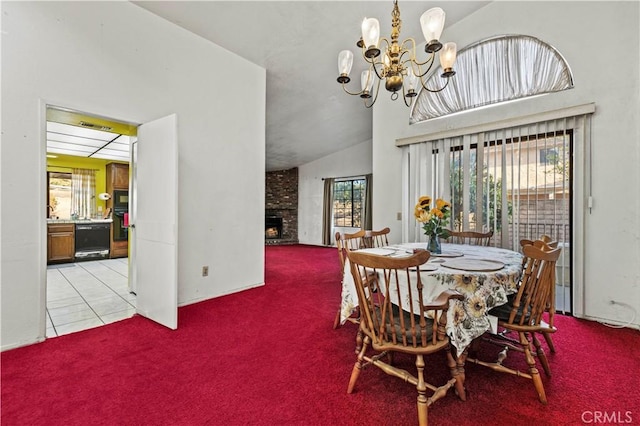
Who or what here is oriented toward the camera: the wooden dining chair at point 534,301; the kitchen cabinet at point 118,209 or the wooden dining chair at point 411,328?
the kitchen cabinet

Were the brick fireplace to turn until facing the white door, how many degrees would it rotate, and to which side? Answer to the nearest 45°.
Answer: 0° — it already faces it

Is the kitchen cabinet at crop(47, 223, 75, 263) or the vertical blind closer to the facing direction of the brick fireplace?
the vertical blind

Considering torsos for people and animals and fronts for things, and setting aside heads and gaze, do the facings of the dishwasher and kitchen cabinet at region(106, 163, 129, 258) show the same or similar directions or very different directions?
same or similar directions

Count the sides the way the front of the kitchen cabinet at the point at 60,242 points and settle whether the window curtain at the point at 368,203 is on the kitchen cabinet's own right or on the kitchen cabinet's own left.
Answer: on the kitchen cabinet's own left

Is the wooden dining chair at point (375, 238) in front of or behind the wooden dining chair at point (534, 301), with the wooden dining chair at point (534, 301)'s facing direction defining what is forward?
in front

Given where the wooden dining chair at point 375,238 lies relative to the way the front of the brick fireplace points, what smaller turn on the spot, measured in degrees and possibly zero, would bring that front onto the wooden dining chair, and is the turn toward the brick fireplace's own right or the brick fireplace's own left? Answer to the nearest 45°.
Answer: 0° — it already faces it

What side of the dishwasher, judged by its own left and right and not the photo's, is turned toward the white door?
front

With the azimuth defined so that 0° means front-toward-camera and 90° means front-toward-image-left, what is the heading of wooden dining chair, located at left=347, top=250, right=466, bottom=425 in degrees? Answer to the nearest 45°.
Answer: approximately 225°

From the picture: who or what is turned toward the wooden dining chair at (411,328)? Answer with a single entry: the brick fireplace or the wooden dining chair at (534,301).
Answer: the brick fireplace

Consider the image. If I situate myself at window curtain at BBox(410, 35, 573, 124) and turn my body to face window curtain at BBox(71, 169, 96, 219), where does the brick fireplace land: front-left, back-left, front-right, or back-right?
front-right

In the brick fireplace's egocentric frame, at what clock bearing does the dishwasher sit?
The dishwasher is roughly at 2 o'clock from the brick fireplace.

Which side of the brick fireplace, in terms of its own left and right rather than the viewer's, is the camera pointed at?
front

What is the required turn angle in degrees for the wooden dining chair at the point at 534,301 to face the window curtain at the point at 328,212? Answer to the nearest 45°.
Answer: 0° — it already faces it

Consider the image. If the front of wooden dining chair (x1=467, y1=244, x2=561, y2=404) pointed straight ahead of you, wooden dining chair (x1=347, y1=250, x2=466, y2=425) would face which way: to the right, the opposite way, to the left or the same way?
to the right

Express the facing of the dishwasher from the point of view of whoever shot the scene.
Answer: facing the viewer
